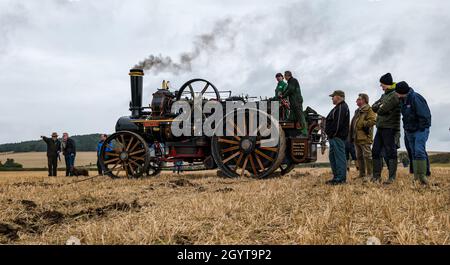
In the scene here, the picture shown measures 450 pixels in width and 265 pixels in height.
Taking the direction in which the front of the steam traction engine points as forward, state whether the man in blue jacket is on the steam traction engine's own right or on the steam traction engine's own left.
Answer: on the steam traction engine's own left

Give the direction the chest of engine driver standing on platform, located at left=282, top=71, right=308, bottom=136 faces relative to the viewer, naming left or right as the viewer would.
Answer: facing to the left of the viewer

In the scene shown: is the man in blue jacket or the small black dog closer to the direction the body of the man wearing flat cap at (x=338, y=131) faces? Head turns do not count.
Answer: the small black dog

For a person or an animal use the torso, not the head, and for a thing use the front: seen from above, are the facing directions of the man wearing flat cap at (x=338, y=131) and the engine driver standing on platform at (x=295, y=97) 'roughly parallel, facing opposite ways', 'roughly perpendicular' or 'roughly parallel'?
roughly parallel

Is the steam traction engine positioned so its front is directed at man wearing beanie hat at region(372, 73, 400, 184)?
no

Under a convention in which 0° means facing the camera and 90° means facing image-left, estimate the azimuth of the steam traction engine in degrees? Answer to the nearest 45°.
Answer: approximately 90°

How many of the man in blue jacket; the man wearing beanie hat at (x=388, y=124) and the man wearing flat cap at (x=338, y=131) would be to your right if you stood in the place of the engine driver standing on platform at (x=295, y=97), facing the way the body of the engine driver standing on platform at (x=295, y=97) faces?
0

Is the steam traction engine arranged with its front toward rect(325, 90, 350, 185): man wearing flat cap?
no

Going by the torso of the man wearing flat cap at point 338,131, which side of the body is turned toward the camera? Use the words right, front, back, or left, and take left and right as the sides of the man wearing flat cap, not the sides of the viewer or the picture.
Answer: left

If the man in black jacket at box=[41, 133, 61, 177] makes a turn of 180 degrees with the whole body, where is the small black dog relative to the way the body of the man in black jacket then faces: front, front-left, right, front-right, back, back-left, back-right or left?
back-right

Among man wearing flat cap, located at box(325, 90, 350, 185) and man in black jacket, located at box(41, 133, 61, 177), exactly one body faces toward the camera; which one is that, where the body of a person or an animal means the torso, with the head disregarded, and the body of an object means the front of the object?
the man in black jacket

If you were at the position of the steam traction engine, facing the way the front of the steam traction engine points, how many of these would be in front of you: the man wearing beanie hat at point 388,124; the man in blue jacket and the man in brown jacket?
0

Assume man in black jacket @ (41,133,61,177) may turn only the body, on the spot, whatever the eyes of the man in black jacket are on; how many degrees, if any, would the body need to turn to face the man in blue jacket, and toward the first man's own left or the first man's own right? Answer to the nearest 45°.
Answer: approximately 45° to the first man's own left
